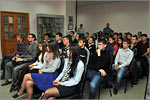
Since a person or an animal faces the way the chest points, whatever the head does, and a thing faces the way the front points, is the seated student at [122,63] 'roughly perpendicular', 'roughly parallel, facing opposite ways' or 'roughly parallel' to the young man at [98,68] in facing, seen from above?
roughly parallel

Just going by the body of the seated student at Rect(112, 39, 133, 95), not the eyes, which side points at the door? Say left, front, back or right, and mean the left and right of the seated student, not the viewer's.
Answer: right

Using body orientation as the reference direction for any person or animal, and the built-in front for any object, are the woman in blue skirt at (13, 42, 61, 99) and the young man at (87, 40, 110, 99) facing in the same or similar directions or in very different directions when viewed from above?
same or similar directions

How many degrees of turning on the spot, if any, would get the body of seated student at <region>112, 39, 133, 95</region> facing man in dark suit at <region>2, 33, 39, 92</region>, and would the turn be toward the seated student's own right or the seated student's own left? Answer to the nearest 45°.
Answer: approximately 45° to the seated student's own right

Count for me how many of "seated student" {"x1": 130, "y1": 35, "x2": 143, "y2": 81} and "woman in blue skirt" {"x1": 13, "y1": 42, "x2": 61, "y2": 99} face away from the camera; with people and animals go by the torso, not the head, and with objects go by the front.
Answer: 0

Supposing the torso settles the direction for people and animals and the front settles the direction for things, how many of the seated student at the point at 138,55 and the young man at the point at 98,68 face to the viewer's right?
0

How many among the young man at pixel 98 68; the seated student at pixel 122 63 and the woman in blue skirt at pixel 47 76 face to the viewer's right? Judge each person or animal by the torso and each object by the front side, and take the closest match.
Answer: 0

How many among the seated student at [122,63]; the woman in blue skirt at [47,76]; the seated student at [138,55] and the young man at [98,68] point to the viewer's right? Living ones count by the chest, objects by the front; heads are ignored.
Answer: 0

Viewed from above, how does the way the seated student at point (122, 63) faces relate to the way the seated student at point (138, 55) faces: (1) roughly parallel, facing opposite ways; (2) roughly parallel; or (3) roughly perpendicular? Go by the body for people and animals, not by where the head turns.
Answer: roughly parallel

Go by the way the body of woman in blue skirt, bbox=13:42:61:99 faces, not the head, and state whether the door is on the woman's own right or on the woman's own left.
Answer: on the woman's own right

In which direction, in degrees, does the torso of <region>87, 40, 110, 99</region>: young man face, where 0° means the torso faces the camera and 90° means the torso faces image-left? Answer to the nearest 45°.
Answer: approximately 45°

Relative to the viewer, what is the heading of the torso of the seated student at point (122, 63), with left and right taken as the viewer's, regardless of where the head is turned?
facing the viewer and to the left of the viewer

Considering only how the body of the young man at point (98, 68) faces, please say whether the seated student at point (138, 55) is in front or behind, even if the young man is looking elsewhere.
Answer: behind
